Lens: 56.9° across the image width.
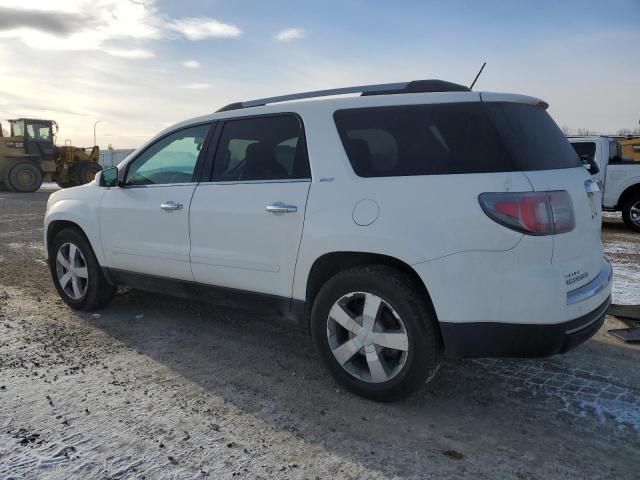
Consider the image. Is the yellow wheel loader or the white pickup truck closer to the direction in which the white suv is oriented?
the yellow wheel loader

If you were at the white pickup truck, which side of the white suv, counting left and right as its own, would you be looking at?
right

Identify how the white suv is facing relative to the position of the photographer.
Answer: facing away from the viewer and to the left of the viewer

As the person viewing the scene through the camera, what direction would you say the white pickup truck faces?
facing away from the viewer and to the left of the viewer

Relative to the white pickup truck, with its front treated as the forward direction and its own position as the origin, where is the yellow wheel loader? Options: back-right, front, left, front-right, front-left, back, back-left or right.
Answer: front-left

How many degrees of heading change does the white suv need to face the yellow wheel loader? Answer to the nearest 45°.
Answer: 0° — it already faces it
